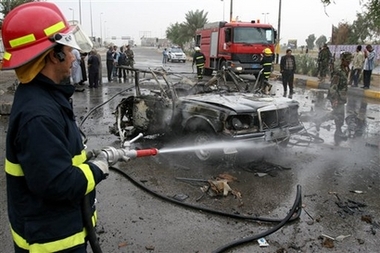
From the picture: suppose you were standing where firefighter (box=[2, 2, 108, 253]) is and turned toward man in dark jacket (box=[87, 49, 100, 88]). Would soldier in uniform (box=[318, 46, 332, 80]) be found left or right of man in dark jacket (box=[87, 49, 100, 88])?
right

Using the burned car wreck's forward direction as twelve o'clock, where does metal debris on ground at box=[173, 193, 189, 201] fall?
The metal debris on ground is roughly at 2 o'clock from the burned car wreck.

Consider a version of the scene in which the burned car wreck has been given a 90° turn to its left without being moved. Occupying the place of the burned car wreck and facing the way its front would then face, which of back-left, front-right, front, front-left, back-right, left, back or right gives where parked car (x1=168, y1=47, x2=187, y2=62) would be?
front-left

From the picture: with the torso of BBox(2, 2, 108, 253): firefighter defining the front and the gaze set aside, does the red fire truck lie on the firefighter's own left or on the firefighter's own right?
on the firefighter's own left

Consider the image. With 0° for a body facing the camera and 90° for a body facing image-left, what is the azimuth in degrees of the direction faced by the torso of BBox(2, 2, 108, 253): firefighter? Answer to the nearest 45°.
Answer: approximately 270°

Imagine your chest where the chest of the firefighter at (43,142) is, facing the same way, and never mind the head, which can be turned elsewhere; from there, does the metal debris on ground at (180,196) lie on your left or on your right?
on your left

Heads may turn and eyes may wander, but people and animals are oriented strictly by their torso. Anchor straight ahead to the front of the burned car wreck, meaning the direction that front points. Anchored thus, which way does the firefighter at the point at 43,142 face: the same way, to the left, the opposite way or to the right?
to the left

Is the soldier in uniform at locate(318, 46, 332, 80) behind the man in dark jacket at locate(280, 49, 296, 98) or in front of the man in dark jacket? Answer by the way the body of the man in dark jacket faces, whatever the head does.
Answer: behind

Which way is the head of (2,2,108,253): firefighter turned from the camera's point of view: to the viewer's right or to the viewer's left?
to the viewer's right

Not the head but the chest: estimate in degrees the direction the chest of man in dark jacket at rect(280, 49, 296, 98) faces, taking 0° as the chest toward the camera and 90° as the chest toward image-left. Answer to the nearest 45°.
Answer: approximately 0°

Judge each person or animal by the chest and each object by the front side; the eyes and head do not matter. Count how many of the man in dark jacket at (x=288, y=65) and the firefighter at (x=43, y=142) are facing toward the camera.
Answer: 1
